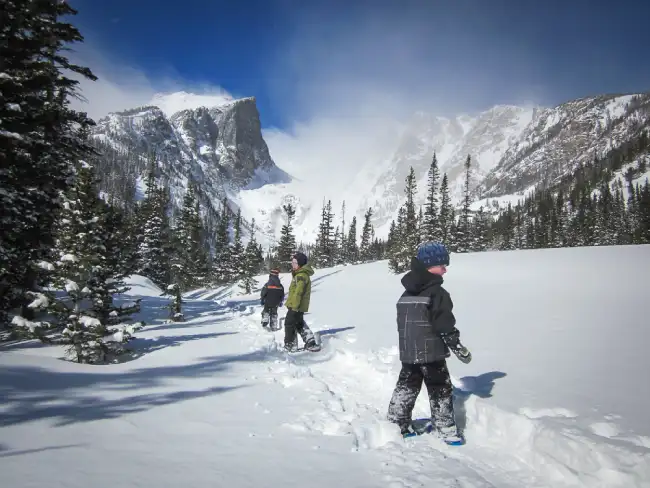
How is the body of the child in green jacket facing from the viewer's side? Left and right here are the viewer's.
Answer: facing to the left of the viewer

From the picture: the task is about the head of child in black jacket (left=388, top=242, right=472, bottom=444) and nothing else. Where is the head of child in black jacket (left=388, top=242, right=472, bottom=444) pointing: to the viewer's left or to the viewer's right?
to the viewer's right

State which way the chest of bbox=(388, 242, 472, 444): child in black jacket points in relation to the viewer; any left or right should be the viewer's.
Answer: facing away from the viewer and to the right of the viewer

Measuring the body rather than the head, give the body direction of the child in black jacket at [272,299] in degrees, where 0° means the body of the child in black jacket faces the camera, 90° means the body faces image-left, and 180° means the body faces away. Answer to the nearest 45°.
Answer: approximately 180°
